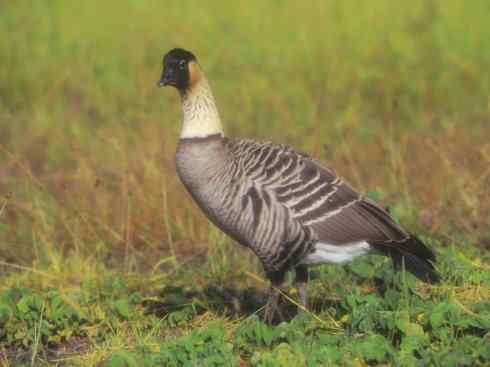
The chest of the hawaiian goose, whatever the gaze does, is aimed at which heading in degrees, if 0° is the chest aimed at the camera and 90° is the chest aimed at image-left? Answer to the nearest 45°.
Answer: approximately 90°
